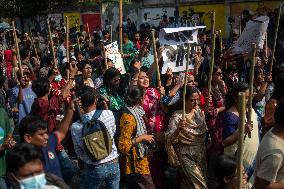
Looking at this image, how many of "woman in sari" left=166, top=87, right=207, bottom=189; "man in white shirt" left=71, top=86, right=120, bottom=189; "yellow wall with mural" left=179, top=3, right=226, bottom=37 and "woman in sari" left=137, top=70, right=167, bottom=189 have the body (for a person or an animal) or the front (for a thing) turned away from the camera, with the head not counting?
1

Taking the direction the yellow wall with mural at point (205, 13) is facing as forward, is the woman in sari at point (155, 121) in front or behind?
in front

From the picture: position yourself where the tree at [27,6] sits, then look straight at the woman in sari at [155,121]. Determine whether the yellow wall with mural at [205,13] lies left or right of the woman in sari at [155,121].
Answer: left

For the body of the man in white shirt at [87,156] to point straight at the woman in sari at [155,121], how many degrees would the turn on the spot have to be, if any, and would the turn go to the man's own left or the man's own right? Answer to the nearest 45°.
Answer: approximately 45° to the man's own right

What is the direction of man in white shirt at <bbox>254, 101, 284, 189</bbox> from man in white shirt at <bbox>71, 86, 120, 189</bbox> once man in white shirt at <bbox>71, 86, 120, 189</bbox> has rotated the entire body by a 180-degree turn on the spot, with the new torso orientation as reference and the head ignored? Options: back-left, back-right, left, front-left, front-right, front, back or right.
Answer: front-left

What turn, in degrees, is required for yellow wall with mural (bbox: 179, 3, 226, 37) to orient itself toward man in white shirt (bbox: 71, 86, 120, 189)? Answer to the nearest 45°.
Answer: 0° — it already faces them

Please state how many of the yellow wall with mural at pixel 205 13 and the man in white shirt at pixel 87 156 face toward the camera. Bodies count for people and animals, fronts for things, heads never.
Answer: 1

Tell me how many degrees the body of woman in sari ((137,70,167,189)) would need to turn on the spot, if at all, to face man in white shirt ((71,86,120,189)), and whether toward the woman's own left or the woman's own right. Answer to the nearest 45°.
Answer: approximately 90° to the woman's own right

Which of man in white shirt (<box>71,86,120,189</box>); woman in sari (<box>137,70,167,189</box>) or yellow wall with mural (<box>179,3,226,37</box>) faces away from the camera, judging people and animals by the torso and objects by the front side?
the man in white shirt

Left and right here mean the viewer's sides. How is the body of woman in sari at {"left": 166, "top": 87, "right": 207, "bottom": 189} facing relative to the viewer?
facing the viewer and to the right of the viewer

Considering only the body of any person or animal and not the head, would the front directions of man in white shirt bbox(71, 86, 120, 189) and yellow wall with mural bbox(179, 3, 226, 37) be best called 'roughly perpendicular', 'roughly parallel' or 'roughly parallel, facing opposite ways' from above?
roughly parallel, facing opposite ways

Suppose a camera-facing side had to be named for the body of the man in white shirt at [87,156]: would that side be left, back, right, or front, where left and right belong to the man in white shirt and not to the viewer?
back

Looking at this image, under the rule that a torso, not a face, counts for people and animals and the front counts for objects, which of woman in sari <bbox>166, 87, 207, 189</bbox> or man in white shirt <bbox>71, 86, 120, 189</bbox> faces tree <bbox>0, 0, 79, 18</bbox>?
the man in white shirt

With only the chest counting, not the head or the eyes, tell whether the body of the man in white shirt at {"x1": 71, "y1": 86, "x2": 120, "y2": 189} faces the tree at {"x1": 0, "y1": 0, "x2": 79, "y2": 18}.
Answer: yes

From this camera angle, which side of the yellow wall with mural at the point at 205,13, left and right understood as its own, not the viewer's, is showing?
front
